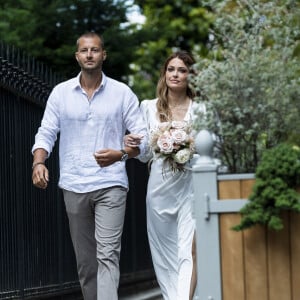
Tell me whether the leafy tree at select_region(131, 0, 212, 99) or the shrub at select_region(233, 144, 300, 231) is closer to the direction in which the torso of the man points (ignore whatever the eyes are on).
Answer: the shrub

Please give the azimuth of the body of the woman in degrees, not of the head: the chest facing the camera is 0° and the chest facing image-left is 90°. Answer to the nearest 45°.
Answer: approximately 0°

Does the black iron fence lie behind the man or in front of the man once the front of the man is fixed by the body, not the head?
behind

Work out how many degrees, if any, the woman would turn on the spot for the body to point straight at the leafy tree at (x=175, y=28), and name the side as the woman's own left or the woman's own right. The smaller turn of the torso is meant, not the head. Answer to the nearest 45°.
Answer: approximately 180°

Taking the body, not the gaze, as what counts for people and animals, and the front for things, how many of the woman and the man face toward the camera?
2

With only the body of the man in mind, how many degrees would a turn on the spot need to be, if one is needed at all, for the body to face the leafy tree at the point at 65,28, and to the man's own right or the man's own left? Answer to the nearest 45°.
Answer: approximately 180°

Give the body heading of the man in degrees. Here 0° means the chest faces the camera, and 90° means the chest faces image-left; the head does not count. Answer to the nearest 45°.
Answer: approximately 0°
